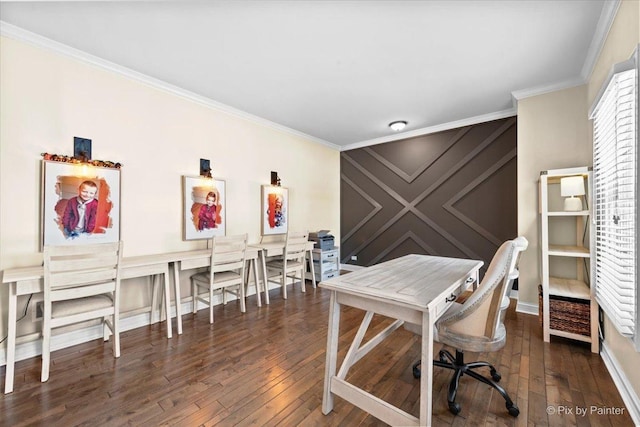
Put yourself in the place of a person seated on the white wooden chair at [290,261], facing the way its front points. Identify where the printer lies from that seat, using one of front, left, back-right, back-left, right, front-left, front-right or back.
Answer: right

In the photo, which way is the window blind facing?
to the viewer's left

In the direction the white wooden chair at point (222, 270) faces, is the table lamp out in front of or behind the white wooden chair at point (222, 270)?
behind

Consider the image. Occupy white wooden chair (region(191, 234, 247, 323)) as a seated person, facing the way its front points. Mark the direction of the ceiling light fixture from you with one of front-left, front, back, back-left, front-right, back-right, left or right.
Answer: back-right

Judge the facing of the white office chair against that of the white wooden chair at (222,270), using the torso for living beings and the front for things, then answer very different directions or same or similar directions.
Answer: same or similar directions

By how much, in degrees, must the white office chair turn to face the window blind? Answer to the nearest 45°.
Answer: approximately 135° to its right

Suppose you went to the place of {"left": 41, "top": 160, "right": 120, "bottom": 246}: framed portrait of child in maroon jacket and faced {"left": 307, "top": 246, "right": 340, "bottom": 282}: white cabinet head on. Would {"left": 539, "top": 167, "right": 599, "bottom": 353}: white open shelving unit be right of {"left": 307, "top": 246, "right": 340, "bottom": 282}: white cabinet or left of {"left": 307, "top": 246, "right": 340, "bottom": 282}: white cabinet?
right

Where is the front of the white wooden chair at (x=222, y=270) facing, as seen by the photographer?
facing away from the viewer and to the left of the viewer

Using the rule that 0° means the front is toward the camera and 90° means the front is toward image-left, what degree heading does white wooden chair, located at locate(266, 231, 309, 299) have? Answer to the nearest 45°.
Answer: approximately 135°

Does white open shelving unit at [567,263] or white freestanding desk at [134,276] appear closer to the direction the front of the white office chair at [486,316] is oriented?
the white freestanding desk

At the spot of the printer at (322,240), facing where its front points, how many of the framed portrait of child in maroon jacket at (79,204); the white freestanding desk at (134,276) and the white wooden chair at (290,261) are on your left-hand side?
0

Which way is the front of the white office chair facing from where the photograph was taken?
facing to the left of the viewer

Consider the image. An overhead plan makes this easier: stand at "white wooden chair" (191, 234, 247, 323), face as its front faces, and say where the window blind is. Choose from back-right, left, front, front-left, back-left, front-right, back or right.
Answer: back

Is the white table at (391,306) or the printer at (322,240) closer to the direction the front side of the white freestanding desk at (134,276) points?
the white table

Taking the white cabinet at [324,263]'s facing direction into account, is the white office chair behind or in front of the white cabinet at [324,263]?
in front

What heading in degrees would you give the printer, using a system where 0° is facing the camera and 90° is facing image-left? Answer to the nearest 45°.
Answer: approximately 315°
